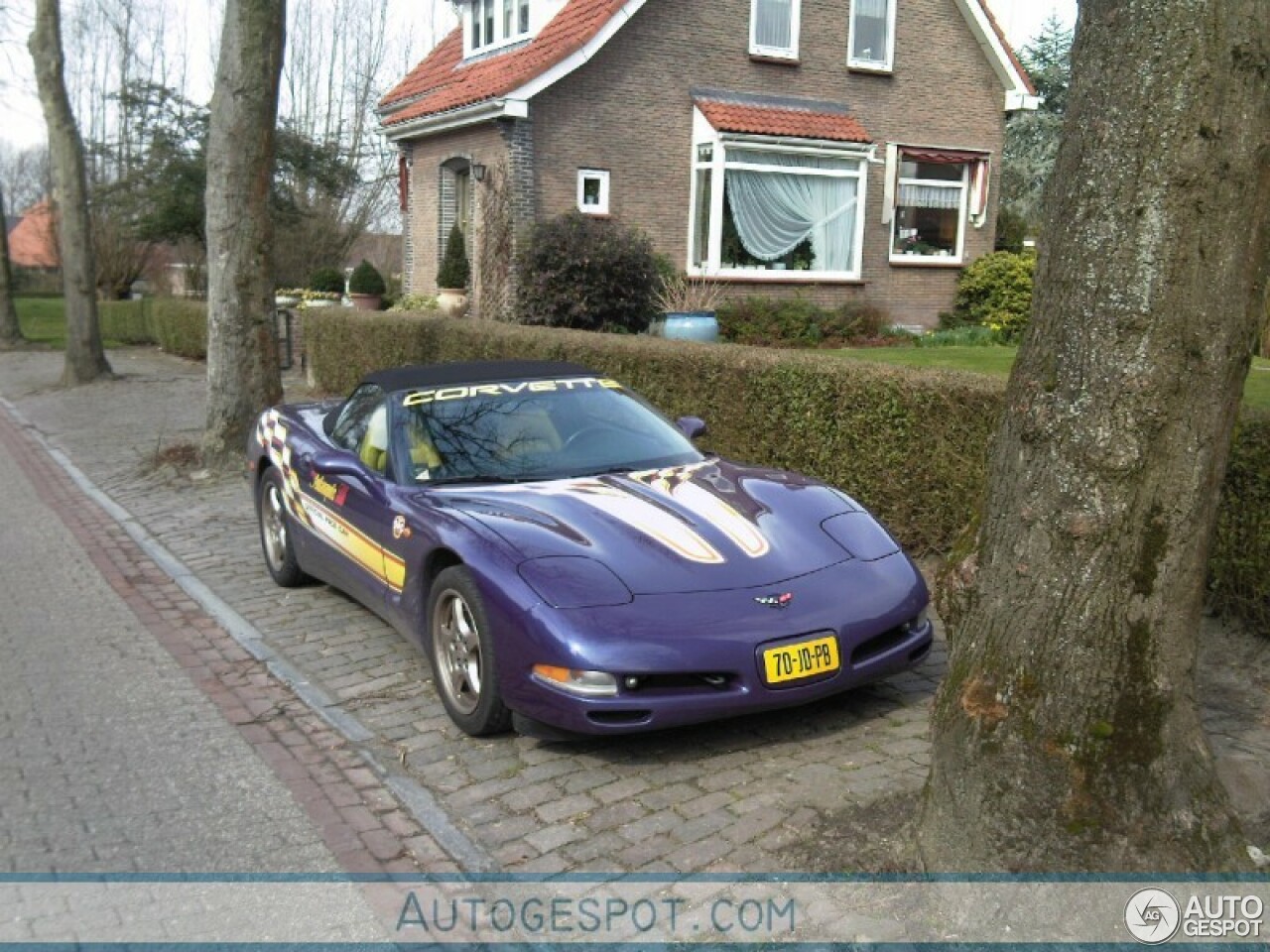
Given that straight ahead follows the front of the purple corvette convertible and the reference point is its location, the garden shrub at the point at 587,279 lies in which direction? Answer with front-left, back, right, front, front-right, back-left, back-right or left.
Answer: back-left

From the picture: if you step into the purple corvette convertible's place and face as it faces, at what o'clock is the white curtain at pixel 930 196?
The white curtain is roughly at 8 o'clock from the purple corvette convertible.

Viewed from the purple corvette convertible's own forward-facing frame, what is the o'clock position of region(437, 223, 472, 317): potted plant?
The potted plant is roughly at 7 o'clock from the purple corvette convertible.

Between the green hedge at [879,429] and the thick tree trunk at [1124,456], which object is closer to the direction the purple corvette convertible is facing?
the thick tree trunk

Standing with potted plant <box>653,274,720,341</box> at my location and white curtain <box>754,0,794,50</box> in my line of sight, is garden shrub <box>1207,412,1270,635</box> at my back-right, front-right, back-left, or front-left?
back-right

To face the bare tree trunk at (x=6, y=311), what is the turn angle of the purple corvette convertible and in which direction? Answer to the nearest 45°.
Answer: approximately 180°

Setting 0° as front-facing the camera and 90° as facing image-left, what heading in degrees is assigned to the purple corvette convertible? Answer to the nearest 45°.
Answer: approximately 315°

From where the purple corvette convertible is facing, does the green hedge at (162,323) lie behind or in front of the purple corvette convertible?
behind

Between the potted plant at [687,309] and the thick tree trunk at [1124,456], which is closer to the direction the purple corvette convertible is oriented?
the thick tree trunk

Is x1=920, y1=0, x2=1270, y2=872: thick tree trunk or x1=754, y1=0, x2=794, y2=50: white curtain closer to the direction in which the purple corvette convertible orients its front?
the thick tree trunk

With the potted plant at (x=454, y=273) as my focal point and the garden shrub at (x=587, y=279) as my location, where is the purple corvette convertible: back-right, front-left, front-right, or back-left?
back-left

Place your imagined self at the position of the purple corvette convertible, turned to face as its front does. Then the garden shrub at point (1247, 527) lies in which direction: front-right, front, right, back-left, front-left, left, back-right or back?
front-left

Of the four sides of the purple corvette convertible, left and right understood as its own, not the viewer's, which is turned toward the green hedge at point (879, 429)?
left

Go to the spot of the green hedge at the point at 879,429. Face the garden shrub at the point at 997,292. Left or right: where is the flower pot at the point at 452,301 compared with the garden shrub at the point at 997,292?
left

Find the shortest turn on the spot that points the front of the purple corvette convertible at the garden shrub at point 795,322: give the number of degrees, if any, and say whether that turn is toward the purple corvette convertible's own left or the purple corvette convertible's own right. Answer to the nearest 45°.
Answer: approximately 135° to the purple corvette convertible's own left
